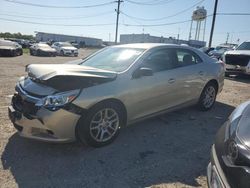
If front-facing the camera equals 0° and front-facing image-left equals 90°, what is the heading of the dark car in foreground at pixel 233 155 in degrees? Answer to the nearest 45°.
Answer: approximately 45°

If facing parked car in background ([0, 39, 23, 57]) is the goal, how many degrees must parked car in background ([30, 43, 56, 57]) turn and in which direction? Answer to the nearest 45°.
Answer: approximately 90° to its right

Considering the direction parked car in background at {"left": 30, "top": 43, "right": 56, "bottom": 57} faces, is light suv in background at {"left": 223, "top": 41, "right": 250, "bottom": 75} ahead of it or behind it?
ahead

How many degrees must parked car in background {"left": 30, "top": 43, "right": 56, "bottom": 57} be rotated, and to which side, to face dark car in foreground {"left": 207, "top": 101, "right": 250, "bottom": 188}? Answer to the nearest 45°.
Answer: approximately 45° to its right

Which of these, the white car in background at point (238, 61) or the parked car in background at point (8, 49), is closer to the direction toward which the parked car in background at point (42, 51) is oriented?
the white car in background

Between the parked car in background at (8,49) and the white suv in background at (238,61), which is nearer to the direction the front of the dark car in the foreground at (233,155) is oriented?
the parked car in background

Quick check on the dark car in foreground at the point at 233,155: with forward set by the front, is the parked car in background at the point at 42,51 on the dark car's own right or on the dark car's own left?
on the dark car's own right

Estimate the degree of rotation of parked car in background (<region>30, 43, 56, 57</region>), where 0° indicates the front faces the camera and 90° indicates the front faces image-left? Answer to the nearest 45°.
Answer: approximately 315°

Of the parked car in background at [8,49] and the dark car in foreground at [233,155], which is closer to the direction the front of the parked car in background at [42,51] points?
the dark car in foreground

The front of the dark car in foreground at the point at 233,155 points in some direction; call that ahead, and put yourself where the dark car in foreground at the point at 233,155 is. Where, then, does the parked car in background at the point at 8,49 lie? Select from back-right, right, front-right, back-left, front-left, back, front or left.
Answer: right
